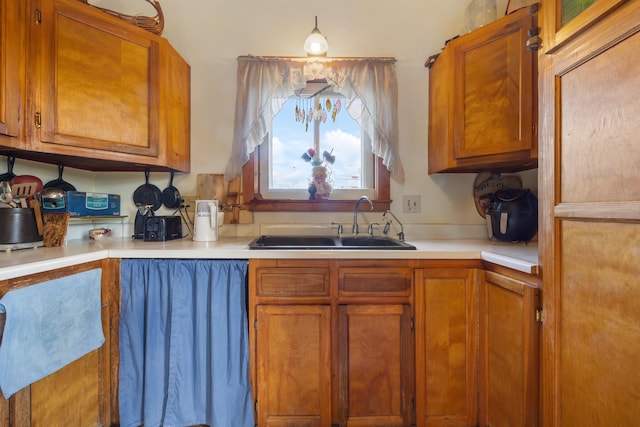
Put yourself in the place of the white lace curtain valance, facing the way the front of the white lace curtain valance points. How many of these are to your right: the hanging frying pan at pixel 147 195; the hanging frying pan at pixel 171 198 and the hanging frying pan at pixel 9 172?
3

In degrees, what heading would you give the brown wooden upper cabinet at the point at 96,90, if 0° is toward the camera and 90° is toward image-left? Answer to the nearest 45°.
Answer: approximately 315°

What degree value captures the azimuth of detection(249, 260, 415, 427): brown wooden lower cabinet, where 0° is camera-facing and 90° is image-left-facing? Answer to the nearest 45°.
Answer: approximately 0°

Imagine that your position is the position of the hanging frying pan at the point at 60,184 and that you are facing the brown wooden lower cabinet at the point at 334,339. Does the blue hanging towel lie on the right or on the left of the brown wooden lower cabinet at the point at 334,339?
right

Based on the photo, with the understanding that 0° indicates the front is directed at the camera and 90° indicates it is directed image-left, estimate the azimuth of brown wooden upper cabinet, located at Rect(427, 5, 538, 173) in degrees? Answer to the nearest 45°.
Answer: approximately 45°

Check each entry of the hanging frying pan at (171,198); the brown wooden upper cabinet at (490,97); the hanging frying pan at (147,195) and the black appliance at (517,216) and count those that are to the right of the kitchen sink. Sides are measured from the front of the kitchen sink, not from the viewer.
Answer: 2

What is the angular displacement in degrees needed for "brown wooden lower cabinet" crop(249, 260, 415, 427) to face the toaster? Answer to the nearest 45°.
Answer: approximately 90° to its right

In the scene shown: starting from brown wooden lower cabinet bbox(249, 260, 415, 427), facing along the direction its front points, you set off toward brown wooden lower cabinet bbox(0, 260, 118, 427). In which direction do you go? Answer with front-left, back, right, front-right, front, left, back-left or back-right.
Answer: right

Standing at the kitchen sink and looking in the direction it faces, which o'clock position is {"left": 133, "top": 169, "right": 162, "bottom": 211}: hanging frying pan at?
The hanging frying pan is roughly at 3 o'clock from the kitchen sink.
